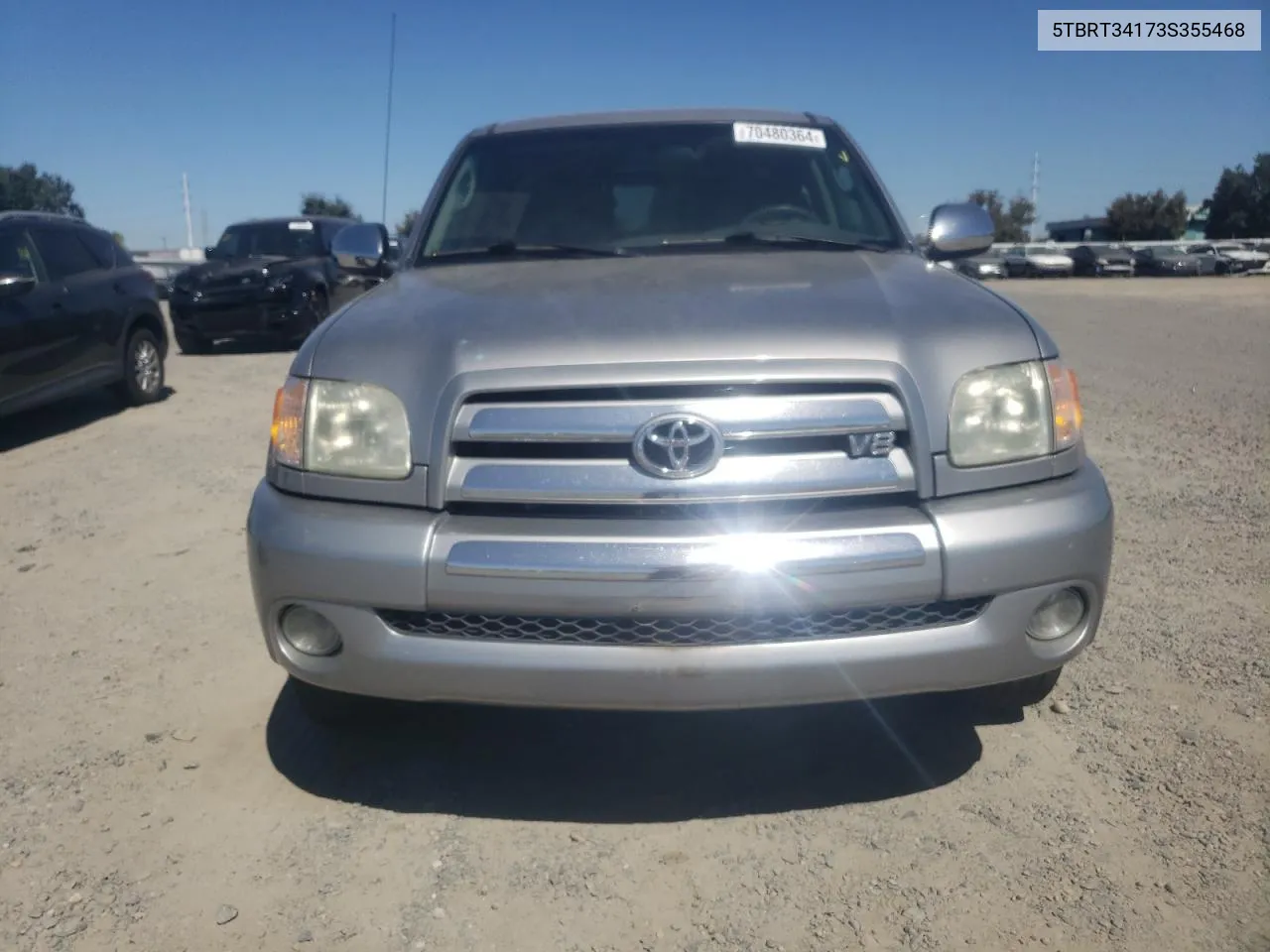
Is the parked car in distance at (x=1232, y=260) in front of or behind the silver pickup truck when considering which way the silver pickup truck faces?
behind

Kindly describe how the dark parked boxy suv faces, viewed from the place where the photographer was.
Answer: facing the viewer and to the left of the viewer

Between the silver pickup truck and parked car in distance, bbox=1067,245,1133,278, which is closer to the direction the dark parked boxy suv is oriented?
the silver pickup truck

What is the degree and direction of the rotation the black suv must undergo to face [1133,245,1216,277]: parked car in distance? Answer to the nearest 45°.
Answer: approximately 180°

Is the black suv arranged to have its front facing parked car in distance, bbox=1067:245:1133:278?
no

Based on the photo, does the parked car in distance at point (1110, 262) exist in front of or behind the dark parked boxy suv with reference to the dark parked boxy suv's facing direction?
behind

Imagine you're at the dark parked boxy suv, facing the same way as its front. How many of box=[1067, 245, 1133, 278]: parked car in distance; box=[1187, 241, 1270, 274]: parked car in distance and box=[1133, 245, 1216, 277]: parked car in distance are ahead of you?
0

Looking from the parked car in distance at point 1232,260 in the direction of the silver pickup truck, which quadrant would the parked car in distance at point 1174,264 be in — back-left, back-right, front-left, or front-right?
front-right

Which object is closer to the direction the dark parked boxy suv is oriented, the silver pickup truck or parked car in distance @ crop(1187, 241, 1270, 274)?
the silver pickup truck

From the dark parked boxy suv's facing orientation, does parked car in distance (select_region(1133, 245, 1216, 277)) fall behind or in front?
behind

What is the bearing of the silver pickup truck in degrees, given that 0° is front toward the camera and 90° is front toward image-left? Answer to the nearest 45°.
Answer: approximately 0°

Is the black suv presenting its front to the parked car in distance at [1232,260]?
no

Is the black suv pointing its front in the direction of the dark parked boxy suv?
no

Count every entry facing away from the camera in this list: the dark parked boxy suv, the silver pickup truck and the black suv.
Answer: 0

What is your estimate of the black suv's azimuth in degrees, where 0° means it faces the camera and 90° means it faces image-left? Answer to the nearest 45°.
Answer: approximately 45°

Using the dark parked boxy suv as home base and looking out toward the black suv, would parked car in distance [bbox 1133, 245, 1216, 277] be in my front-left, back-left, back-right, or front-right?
back-left
